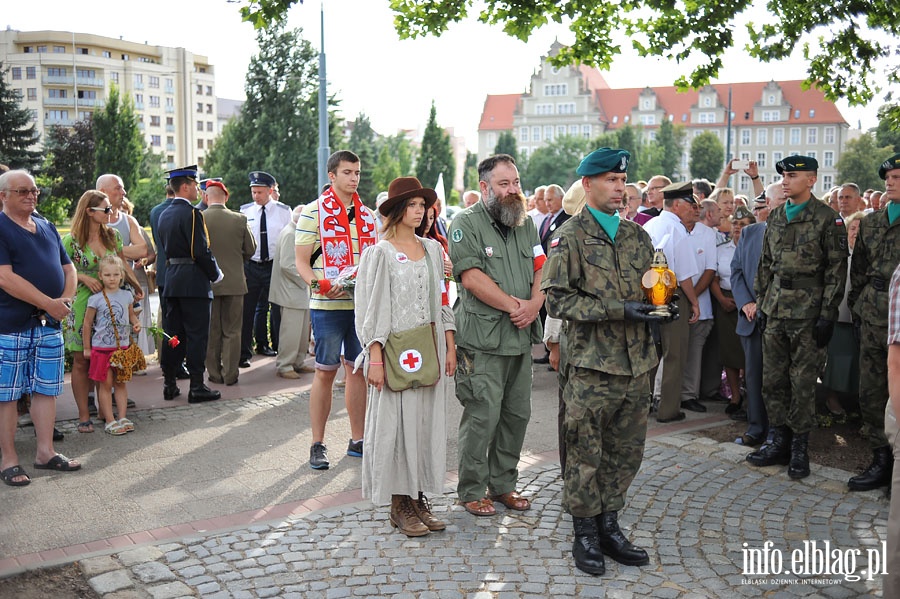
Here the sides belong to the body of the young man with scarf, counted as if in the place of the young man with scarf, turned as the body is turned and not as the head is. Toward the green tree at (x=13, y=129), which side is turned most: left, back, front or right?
back

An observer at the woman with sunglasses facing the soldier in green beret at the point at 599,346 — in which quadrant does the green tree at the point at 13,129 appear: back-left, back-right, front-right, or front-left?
back-left

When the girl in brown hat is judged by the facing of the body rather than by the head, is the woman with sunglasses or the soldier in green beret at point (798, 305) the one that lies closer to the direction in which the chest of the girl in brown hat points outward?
the soldier in green beret

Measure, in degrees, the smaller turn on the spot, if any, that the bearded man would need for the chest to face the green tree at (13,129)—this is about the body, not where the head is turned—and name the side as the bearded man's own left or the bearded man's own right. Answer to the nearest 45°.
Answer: approximately 180°
